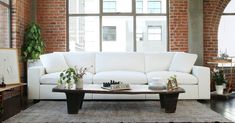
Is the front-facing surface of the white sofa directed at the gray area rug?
yes

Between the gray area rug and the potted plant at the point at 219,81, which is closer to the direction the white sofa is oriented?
the gray area rug

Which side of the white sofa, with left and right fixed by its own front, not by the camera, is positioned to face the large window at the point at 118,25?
back

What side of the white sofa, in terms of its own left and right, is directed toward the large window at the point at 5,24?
right

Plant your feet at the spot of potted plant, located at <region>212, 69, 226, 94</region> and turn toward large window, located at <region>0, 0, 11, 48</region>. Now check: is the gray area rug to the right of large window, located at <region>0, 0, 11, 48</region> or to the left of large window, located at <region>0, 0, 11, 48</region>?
left

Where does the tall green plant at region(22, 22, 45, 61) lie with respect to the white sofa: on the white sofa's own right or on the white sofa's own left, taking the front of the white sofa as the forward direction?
on the white sofa's own right

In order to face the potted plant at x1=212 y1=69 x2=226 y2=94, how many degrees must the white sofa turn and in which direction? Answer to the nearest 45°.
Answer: approximately 90° to its left

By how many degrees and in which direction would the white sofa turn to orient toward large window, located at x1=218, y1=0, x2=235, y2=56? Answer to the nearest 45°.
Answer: approximately 135° to its left

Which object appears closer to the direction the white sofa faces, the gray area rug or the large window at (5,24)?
the gray area rug

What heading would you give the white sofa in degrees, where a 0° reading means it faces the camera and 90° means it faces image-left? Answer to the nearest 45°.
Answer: approximately 0°
